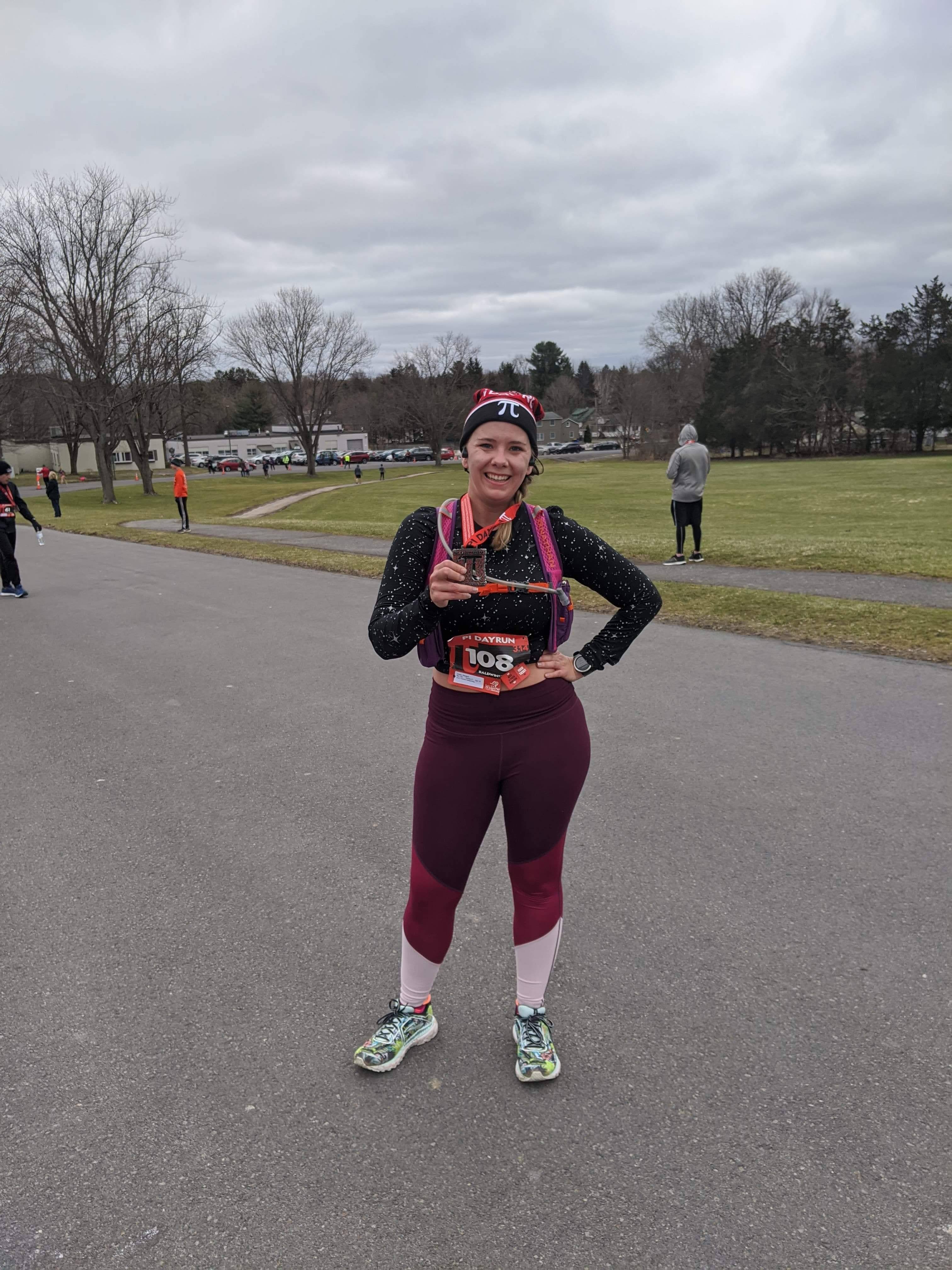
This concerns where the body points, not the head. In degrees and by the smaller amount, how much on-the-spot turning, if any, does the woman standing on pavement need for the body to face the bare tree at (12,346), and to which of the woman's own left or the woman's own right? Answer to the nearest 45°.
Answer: approximately 135° to the woman's own right

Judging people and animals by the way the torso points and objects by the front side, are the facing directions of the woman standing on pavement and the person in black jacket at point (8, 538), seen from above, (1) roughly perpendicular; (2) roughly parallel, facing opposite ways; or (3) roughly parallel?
roughly perpendicular

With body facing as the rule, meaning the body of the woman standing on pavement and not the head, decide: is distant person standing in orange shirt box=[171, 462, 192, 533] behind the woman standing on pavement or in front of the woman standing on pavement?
behind

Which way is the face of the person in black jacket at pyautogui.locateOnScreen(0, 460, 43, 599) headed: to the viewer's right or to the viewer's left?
to the viewer's right

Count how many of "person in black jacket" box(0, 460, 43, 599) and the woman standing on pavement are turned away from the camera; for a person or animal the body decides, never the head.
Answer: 0

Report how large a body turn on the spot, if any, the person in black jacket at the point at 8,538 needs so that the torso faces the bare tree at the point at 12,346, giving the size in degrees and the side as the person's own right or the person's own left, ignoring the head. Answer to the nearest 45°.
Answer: approximately 135° to the person's own left

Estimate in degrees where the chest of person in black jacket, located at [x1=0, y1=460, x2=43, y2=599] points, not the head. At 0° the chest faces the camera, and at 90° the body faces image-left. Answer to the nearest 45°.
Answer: approximately 315°

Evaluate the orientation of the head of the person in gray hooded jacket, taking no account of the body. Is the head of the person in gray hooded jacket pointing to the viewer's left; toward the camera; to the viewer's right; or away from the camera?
away from the camera

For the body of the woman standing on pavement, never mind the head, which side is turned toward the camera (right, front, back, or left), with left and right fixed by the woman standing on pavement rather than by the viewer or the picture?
front

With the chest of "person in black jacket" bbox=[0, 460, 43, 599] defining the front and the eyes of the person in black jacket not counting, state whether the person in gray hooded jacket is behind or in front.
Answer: in front
